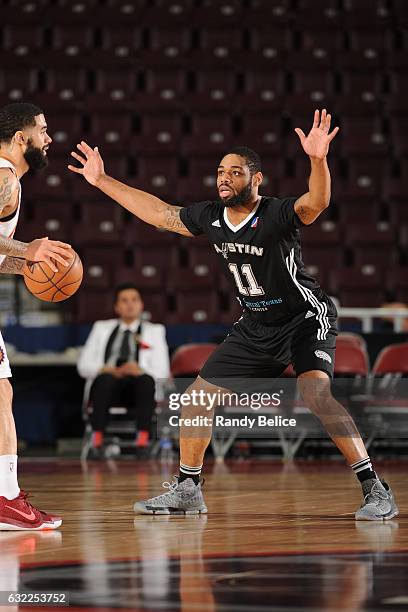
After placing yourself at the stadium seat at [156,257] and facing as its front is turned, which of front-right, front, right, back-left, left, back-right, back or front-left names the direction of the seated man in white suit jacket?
front

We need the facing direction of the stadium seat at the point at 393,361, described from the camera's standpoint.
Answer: facing the viewer

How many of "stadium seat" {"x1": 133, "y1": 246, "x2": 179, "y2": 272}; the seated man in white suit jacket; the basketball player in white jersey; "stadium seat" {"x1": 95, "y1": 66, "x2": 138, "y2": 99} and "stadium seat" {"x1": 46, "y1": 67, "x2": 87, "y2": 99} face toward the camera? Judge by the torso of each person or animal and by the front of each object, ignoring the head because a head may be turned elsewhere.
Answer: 4

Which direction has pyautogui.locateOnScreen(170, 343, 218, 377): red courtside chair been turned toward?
toward the camera

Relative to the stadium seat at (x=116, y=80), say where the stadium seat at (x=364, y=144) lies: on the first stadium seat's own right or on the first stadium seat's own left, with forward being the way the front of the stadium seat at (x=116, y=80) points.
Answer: on the first stadium seat's own left

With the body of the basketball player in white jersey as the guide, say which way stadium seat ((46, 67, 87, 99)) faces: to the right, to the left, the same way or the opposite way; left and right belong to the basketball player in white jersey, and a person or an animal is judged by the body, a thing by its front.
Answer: to the right

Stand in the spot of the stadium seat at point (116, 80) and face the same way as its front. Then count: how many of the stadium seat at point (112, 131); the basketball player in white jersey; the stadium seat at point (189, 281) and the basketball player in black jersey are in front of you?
4

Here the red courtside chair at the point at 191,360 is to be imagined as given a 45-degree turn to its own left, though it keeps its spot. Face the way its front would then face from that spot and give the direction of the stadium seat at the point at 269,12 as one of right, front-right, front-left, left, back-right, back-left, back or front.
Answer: back-left

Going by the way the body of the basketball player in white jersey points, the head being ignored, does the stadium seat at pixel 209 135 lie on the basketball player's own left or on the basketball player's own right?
on the basketball player's own left

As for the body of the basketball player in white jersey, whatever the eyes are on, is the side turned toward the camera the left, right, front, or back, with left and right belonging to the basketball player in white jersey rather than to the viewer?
right

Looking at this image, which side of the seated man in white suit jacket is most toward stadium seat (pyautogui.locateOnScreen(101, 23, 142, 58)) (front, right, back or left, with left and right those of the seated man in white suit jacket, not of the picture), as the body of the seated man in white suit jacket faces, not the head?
back

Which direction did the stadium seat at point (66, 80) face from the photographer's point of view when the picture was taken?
facing the viewer

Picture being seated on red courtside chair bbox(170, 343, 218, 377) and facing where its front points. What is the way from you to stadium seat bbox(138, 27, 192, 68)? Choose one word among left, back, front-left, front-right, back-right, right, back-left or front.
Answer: back
